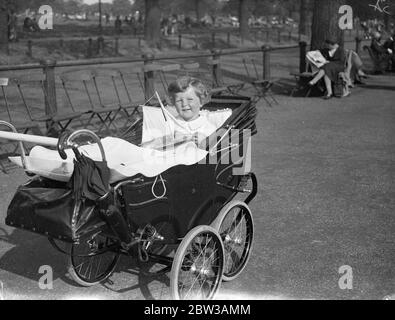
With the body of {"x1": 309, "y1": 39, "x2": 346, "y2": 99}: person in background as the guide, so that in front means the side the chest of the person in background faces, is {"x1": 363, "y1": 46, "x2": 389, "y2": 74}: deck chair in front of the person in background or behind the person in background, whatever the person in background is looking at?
behind

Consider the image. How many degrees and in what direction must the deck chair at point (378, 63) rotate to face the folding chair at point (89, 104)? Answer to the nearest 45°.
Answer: approximately 90° to its right

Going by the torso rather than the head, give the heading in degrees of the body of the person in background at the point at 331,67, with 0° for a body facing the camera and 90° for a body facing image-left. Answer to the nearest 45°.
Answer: approximately 45°

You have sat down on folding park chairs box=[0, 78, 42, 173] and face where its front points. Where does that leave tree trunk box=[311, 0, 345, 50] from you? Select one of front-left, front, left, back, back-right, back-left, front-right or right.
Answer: left
